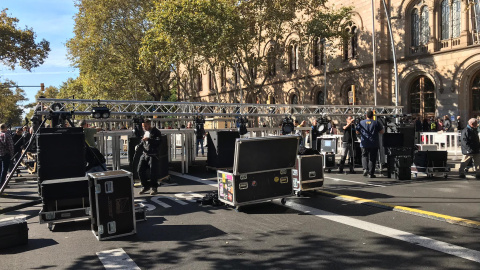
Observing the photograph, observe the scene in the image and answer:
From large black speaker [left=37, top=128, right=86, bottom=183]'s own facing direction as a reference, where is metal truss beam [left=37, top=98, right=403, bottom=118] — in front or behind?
behind

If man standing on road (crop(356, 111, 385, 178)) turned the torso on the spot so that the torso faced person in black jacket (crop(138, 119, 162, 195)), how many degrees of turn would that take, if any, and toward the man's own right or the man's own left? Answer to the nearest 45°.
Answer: approximately 135° to the man's own left

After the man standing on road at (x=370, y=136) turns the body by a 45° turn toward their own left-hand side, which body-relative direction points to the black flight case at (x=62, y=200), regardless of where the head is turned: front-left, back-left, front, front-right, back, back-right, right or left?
left

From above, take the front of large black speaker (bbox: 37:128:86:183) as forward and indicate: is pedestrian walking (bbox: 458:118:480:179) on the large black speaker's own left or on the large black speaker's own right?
on the large black speaker's own left

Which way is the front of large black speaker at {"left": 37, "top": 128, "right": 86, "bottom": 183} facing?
toward the camera

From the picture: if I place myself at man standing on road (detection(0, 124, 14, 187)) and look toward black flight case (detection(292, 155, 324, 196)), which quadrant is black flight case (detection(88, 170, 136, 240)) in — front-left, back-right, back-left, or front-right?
front-right

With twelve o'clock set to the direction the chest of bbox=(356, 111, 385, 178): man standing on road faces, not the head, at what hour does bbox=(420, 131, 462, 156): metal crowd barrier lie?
The metal crowd barrier is roughly at 1 o'clock from the man standing on road.

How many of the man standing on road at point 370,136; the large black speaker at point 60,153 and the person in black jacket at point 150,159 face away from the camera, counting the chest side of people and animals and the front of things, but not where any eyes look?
1

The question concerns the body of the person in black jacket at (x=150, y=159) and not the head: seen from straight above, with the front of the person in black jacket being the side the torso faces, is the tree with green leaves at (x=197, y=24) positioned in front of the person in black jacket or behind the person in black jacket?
behind

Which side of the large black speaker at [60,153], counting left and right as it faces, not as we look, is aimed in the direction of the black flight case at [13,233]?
front

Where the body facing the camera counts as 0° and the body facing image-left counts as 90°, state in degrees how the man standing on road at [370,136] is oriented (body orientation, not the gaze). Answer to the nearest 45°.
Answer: approximately 180°

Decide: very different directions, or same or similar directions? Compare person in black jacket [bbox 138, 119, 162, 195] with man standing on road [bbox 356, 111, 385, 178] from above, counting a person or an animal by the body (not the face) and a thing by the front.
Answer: very different directions

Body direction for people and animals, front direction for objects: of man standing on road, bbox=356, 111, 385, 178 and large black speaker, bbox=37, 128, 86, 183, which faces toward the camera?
the large black speaker

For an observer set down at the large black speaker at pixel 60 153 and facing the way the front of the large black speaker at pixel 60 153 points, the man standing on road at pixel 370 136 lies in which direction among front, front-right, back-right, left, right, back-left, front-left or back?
left
